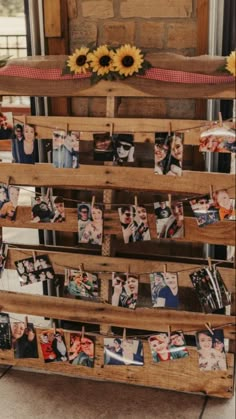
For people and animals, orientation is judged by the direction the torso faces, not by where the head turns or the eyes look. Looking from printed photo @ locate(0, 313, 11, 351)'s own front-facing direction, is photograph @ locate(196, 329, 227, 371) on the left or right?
on its left

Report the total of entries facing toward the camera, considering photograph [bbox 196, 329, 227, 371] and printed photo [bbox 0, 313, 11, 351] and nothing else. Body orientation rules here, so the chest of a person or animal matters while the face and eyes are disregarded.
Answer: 2

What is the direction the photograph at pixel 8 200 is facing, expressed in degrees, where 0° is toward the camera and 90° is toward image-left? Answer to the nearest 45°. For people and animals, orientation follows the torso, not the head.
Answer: approximately 0°
